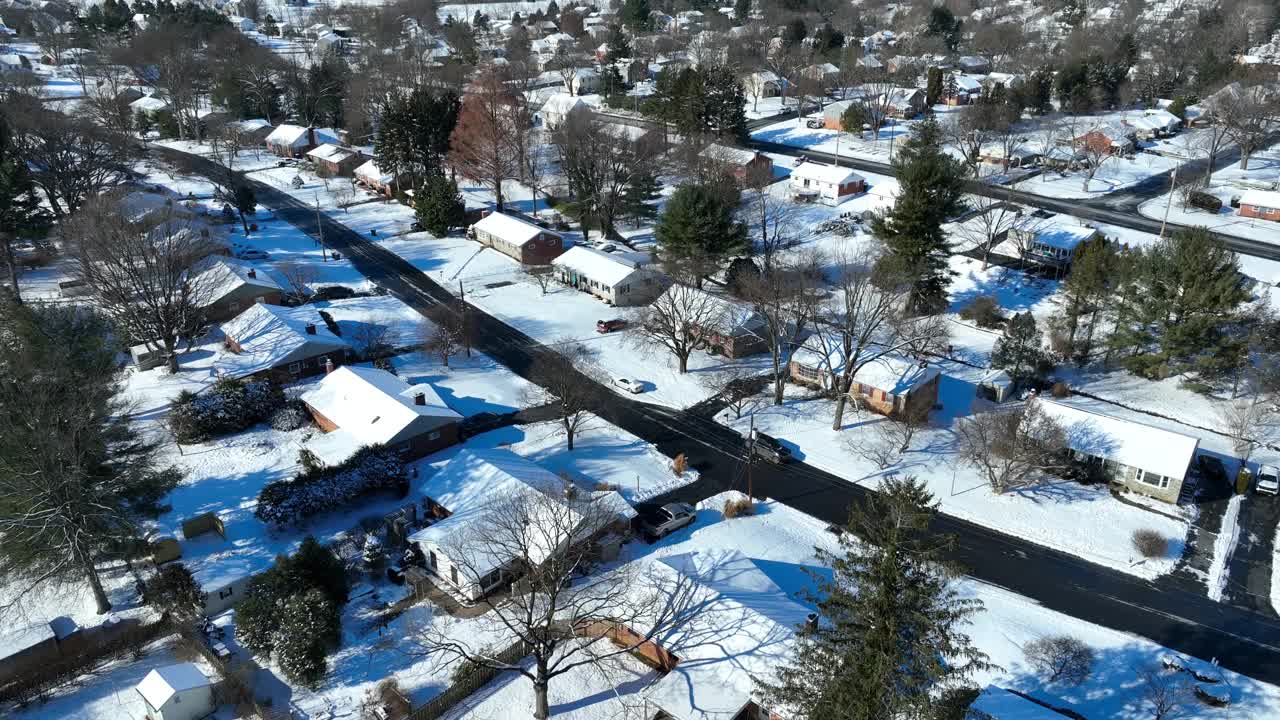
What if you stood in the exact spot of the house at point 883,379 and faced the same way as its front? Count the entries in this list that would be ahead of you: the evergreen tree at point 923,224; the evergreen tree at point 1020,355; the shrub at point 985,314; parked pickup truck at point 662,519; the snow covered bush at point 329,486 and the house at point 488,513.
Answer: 3

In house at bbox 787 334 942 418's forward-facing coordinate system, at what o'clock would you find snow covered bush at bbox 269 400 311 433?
The snow covered bush is roughly at 1 o'clock from the house.

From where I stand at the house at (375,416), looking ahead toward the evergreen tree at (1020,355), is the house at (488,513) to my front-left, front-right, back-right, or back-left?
front-right

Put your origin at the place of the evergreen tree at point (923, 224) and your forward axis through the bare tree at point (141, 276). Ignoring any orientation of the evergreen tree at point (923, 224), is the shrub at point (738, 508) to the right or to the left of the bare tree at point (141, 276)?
left

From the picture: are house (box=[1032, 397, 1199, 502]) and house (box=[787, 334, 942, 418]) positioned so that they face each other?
no

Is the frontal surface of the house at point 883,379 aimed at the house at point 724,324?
no

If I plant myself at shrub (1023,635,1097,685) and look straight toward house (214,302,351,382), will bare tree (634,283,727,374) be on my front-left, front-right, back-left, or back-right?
front-right

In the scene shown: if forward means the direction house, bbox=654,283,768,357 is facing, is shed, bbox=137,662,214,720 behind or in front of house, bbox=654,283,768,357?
in front

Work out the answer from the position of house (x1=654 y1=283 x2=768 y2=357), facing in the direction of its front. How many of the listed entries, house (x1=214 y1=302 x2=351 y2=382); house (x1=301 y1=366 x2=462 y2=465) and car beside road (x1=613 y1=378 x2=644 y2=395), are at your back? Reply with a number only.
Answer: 0

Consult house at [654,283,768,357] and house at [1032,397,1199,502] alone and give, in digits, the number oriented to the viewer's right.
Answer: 0

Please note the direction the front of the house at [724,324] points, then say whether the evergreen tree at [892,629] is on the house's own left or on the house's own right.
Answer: on the house's own left

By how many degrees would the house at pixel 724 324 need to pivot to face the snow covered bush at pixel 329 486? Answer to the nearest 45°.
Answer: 0° — it already faces it

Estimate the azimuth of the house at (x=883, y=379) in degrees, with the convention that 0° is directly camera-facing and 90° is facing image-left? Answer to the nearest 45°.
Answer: approximately 45°

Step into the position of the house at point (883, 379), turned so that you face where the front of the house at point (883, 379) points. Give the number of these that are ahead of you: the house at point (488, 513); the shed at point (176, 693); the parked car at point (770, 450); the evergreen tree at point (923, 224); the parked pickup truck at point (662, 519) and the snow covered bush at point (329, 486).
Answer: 5

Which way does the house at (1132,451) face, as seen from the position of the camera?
facing the viewer and to the left of the viewer

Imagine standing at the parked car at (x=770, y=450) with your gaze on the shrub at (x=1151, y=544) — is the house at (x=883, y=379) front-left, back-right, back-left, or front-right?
front-left

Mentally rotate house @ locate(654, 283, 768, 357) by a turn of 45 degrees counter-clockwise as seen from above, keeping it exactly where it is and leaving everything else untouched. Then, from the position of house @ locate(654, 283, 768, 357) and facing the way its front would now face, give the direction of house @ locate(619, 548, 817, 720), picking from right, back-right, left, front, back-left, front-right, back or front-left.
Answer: front

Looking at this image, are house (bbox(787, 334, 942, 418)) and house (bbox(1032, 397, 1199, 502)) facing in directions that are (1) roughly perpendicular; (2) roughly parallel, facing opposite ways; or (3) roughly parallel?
roughly parallel

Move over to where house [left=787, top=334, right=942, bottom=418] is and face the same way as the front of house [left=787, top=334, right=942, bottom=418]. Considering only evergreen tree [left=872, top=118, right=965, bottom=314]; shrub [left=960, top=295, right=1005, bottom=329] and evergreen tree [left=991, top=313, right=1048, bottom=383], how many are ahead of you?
0

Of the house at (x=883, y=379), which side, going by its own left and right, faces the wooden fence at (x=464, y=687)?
front
